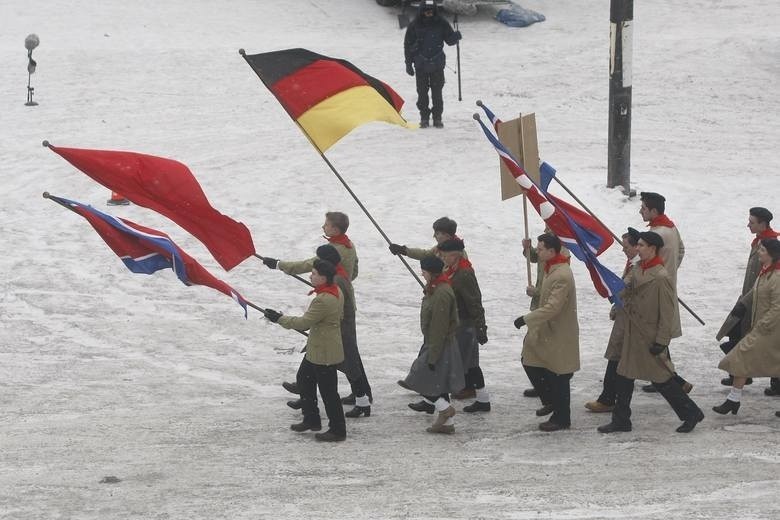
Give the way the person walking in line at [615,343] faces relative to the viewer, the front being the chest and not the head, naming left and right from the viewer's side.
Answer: facing to the left of the viewer

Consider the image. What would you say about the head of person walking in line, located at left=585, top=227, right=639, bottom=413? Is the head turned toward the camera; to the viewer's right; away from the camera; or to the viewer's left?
to the viewer's left

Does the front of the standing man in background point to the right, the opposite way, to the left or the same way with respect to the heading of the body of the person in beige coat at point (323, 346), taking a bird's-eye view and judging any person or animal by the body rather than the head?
to the left

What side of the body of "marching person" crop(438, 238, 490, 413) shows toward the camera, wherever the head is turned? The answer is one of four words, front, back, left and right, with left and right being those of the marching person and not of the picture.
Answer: left

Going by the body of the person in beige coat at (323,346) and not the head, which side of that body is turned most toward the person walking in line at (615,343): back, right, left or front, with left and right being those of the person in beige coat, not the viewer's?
back

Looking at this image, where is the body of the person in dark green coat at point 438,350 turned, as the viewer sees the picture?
to the viewer's left

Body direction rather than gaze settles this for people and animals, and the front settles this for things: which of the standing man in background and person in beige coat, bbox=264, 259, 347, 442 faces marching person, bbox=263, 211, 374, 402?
the standing man in background

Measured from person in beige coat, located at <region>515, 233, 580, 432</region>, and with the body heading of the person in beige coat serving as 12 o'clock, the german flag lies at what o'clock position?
The german flag is roughly at 1 o'clock from the person in beige coat.

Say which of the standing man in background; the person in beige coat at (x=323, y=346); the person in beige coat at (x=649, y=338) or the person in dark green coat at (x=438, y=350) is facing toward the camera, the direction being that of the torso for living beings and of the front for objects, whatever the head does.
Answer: the standing man in background

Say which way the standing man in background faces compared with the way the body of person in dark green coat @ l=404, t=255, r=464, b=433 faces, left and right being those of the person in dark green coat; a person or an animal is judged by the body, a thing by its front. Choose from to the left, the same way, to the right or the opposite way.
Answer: to the left

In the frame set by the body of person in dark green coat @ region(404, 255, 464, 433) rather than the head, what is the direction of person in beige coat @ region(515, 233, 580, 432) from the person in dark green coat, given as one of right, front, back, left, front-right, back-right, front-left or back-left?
back

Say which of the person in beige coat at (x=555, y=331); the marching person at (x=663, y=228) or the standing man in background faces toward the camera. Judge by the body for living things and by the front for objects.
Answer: the standing man in background

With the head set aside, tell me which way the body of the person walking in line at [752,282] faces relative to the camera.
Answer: to the viewer's left

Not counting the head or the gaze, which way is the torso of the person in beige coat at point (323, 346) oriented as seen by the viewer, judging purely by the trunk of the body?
to the viewer's left

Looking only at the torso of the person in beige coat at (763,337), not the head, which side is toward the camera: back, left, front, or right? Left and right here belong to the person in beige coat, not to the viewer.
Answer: left

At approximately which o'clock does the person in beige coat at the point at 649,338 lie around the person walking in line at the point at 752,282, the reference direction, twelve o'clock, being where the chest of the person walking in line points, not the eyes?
The person in beige coat is roughly at 10 o'clock from the person walking in line.
